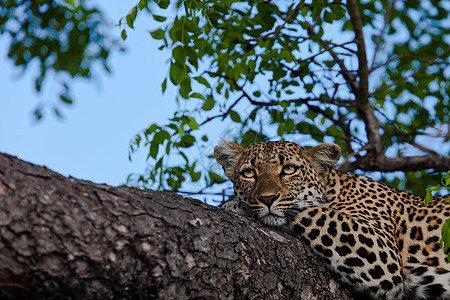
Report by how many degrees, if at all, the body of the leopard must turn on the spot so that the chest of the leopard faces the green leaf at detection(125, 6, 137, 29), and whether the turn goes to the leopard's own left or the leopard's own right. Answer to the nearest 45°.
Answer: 0° — it already faces it

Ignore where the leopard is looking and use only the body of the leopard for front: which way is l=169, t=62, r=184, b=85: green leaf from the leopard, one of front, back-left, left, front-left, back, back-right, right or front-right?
front

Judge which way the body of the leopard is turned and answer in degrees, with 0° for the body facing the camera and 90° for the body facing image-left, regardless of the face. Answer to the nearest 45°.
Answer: approximately 45°
